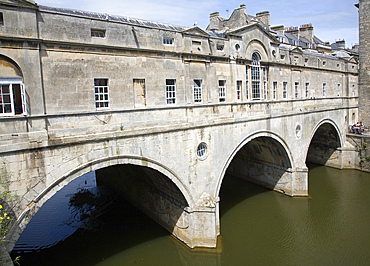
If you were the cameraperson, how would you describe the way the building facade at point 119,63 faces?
facing the viewer and to the right of the viewer
